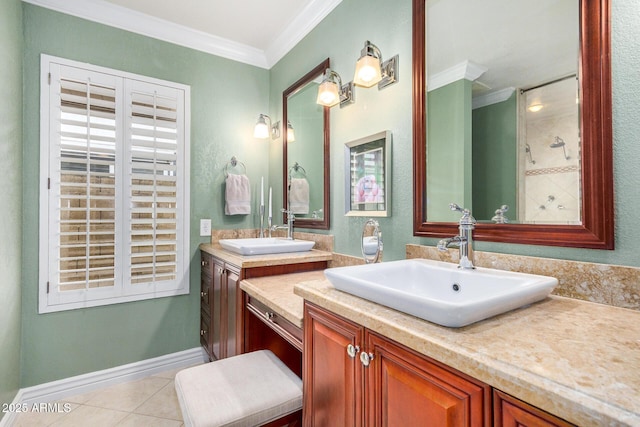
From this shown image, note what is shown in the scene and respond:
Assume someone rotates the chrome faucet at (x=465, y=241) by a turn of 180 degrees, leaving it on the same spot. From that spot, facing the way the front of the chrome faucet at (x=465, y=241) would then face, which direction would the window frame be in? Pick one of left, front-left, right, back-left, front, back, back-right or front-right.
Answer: back-left

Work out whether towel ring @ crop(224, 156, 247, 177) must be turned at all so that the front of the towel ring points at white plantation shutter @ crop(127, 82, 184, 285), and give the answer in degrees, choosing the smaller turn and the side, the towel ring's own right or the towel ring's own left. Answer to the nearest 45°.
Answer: approximately 90° to the towel ring's own right

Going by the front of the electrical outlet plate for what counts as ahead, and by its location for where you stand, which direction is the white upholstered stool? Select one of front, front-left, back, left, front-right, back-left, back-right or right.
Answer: front

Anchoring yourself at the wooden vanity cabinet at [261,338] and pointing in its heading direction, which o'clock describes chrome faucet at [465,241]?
The chrome faucet is roughly at 9 o'clock from the wooden vanity cabinet.

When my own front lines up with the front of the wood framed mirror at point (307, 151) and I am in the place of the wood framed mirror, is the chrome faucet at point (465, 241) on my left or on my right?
on my left

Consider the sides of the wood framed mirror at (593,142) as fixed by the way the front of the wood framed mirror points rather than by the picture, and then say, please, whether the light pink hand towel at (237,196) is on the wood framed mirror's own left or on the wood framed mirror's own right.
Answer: on the wood framed mirror's own right

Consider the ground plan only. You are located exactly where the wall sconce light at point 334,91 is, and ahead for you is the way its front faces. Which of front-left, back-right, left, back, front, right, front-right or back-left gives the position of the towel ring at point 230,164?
right

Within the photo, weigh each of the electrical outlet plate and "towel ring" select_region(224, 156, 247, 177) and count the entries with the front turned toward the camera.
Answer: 2

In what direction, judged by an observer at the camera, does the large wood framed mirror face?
facing the viewer and to the left of the viewer

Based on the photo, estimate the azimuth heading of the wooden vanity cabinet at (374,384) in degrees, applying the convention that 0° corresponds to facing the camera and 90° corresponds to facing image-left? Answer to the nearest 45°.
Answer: approximately 45°

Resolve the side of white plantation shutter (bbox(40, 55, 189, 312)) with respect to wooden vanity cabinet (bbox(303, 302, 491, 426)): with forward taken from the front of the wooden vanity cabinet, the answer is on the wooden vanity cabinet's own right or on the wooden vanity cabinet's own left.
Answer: on the wooden vanity cabinet's own right

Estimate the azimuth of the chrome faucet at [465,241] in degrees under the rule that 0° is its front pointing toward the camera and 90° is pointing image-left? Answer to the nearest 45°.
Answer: approximately 45°

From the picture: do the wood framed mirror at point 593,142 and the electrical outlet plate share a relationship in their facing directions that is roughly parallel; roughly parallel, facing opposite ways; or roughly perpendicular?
roughly perpendicular

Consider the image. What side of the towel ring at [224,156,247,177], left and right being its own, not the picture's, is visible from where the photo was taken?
front

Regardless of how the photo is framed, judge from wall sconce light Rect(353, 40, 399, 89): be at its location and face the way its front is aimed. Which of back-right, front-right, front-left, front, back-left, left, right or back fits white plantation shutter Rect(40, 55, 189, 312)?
front-right
